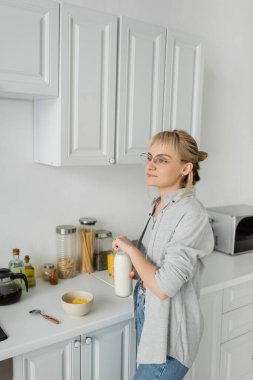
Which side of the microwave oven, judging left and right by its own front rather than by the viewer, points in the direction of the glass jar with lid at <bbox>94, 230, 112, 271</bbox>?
right

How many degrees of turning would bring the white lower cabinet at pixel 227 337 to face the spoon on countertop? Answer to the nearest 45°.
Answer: approximately 90° to its right

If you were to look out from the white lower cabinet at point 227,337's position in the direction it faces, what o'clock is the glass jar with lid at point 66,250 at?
The glass jar with lid is roughly at 4 o'clock from the white lower cabinet.

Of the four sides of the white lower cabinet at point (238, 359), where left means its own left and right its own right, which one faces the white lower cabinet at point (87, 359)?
right

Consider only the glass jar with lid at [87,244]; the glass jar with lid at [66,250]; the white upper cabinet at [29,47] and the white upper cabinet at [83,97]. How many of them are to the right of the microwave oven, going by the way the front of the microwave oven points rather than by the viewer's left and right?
4

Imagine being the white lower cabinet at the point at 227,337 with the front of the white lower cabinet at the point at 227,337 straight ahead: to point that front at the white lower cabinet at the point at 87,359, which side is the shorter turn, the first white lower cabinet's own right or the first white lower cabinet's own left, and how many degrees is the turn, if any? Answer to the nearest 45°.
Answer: approximately 90° to the first white lower cabinet's own right

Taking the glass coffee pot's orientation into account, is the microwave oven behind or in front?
behind

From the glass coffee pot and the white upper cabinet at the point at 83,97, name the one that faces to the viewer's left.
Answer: the glass coffee pot

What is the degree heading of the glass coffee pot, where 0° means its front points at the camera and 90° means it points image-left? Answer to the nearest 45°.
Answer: approximately 90°

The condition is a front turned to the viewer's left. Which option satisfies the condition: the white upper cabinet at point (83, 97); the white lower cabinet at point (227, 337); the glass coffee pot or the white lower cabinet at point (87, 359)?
the glass coffee pot

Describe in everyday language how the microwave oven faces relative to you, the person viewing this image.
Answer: facing the viewer and to the right of the viewer

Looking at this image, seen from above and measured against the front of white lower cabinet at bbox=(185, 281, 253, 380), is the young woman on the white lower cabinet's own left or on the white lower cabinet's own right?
on the white lower cabinet's own right
